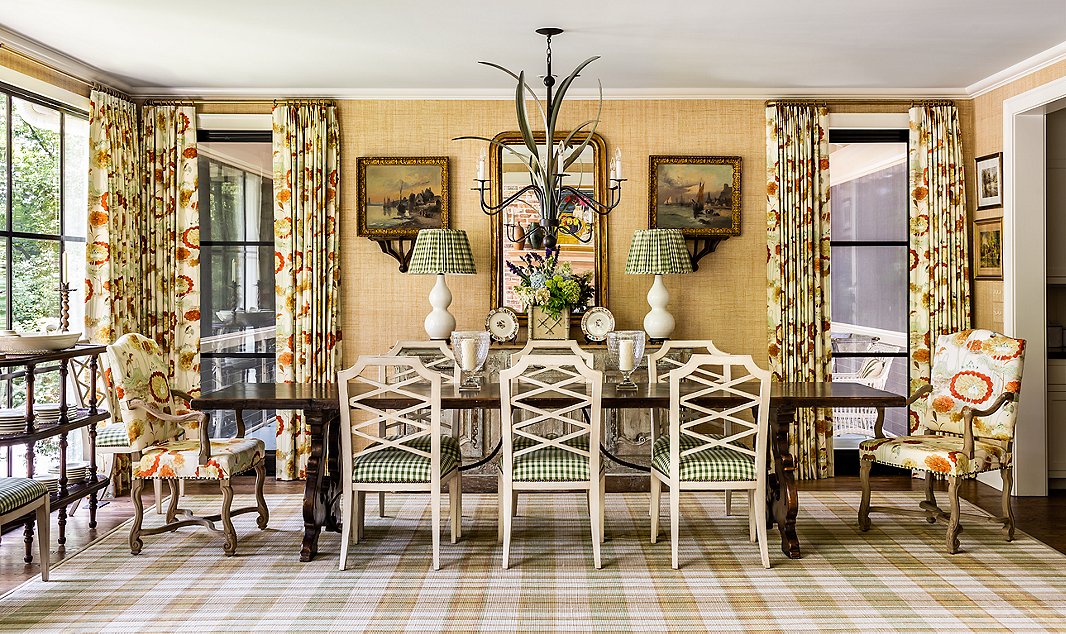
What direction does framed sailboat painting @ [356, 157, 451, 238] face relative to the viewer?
toward the camera

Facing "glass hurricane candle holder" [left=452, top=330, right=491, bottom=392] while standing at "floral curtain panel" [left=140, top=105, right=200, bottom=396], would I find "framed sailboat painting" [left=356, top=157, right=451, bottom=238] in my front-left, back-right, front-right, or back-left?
front-left

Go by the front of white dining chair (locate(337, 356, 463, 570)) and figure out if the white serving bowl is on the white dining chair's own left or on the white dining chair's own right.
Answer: on the white dining chair's own left

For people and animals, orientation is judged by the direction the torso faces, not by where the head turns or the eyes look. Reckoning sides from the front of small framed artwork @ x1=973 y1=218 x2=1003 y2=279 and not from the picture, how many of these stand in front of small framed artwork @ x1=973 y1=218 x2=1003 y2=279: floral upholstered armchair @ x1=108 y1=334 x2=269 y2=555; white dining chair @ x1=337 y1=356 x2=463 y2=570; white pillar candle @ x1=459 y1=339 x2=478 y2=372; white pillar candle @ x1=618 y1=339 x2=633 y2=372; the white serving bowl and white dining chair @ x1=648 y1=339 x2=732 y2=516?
6

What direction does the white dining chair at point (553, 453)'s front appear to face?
away from the camera

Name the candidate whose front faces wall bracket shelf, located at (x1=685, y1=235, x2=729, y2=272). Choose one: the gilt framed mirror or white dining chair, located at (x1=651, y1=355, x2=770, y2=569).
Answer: the white dining chair

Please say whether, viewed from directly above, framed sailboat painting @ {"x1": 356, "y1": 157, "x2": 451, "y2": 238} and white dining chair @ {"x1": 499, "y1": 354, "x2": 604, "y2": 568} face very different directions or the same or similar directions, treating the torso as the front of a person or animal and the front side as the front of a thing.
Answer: very different directions

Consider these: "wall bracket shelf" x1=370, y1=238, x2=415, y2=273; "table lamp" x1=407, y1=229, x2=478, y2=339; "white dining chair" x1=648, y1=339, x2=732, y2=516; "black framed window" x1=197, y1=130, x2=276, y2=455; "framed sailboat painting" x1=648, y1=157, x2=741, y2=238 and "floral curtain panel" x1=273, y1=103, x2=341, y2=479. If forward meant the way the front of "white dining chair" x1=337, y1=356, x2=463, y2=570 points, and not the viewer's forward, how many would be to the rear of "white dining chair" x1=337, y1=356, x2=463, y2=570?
0

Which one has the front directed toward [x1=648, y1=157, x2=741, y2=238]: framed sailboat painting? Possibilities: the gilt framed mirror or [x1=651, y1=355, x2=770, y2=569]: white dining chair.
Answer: the white dining chair

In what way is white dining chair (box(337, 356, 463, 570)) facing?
away from the camera

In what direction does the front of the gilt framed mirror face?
toward the camera

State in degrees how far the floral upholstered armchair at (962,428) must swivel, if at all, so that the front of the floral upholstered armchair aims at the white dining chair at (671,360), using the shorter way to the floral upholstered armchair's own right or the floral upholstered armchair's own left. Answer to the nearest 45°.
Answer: approximately 45° to the floral upholstered armchair's own right

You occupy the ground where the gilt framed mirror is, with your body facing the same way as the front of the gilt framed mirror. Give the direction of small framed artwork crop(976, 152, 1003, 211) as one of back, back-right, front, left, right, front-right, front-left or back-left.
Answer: left

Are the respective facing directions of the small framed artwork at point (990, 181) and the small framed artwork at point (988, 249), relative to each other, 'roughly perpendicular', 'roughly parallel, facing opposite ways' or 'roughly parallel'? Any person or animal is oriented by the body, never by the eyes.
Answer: roughly parallel
